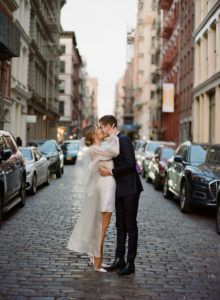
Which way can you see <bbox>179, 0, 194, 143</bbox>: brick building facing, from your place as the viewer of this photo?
facing to the left of the viewer

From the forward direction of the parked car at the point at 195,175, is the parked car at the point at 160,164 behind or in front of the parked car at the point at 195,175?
behind

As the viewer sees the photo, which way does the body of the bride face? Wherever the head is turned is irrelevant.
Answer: to the viewer's right

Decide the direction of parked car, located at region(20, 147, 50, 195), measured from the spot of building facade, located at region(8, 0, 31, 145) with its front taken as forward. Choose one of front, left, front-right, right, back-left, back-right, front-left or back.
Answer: right

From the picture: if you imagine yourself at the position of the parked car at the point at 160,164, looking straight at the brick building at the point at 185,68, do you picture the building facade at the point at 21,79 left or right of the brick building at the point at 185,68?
left

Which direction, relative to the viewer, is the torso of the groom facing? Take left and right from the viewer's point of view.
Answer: facing to the left of the viewer

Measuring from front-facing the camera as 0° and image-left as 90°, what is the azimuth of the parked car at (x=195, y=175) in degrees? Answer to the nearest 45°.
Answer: approximately 315°

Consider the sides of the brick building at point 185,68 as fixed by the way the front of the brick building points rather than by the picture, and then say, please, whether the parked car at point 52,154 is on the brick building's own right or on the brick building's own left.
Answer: on the brick building's own left

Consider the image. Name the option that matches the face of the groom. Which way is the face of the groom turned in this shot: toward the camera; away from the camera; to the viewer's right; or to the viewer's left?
to the viewer's left

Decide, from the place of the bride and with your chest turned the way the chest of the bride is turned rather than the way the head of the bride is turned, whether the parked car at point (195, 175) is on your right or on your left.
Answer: on your left
